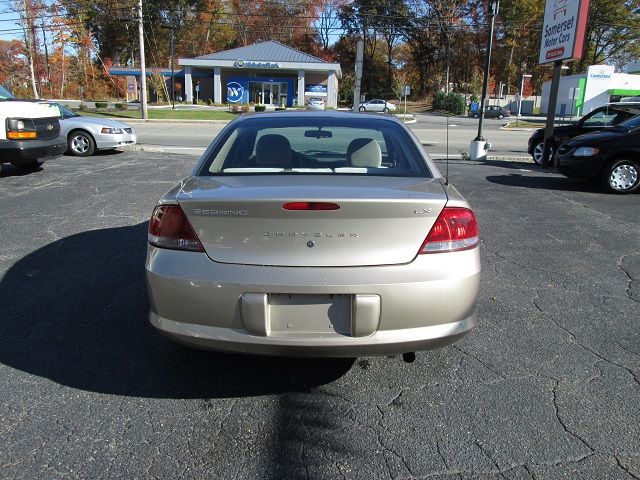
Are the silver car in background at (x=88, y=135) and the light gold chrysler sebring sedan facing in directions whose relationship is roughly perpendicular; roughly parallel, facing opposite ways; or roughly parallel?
roughly perpendicular

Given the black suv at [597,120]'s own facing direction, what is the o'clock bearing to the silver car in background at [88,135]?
The silver car in background is roughly at 11 o'clock from the black suv.

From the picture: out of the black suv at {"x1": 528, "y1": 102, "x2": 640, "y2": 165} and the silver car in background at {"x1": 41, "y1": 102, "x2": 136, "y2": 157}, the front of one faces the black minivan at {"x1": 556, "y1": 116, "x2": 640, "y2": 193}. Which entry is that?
the silver car in background

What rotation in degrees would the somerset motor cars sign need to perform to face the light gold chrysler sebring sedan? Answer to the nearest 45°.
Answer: approximately 45° to its left

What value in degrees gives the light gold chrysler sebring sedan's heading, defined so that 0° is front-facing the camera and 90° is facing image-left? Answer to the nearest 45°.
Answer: approximately 180°

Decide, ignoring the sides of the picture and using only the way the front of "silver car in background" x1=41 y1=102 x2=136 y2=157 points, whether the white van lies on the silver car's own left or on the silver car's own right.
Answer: on the silver car's own right

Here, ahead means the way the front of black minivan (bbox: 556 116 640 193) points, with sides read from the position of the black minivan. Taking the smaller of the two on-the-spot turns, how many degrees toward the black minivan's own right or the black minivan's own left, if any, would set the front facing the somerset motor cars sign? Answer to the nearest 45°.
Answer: approximately 135° to the black minivan's own right

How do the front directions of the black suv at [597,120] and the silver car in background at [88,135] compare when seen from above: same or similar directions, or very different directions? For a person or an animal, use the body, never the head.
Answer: very different directions

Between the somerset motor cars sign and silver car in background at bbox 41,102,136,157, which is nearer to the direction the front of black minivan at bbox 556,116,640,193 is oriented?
the silver car in background

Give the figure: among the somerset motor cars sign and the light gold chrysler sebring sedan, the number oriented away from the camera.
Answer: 1

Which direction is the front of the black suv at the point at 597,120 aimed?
to the viewer's left

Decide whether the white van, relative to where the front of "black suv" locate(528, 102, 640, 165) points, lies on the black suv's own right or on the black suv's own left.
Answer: on the black suv's own left
